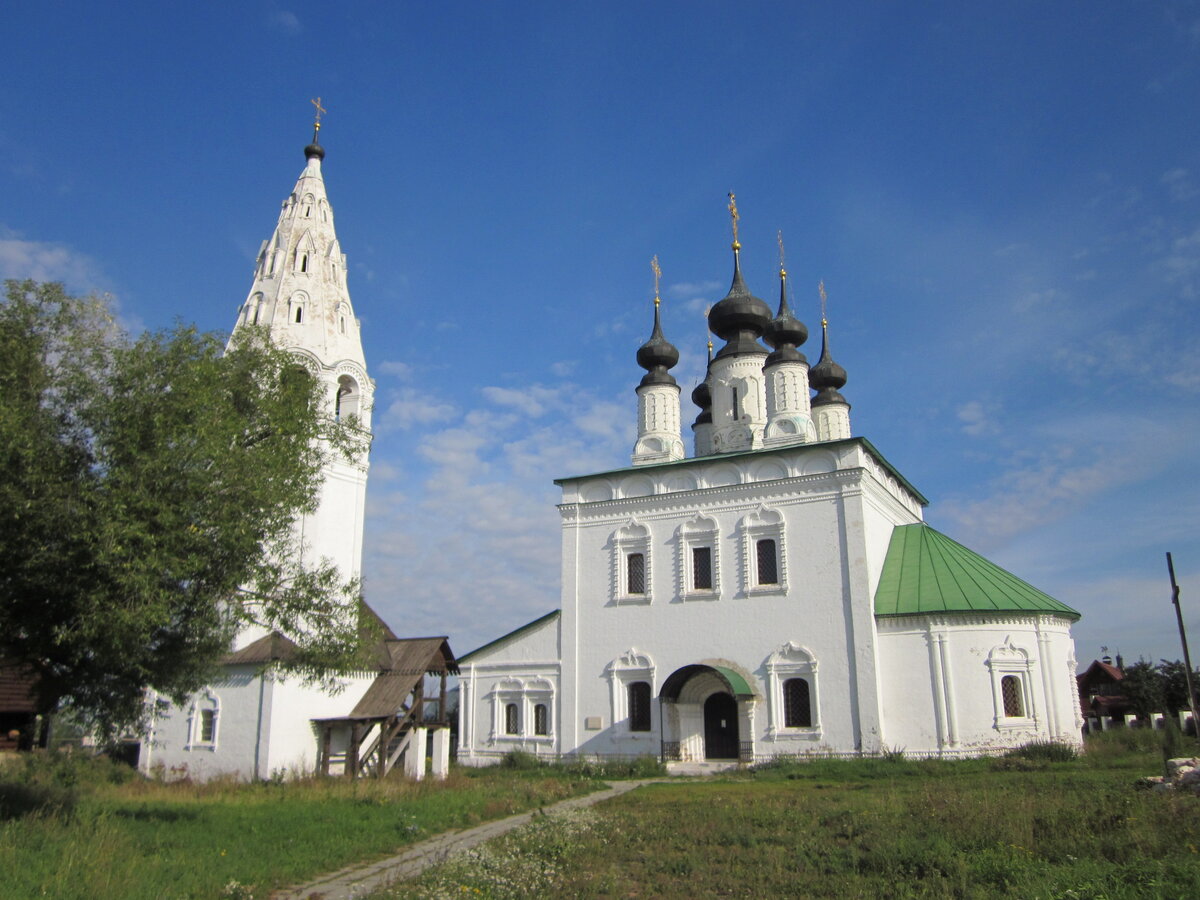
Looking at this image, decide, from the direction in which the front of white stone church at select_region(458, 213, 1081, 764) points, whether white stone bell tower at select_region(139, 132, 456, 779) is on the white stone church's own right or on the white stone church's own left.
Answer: on the white stone church's own right

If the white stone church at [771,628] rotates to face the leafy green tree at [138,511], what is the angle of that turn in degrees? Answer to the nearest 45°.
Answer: approximately 45° to its right

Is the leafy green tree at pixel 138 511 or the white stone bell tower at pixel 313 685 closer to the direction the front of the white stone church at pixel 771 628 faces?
the leafy green tree

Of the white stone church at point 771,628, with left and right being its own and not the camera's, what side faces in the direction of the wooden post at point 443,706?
right

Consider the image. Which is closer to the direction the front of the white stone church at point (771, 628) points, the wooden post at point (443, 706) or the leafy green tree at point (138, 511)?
the leafy green tree

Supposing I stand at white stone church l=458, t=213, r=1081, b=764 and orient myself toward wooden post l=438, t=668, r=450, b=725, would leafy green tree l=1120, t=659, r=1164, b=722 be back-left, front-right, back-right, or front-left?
back-right

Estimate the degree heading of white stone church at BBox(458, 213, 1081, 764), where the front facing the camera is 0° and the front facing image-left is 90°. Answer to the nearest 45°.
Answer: approximately 0°

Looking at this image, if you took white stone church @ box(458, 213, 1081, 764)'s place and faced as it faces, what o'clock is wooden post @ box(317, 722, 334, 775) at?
The wooden post is roughly at 2 o'clock from the white stone church.

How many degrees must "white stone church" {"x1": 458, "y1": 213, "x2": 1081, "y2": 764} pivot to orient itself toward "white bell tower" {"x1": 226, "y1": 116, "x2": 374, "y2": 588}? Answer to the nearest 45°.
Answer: approximately 90° to its right

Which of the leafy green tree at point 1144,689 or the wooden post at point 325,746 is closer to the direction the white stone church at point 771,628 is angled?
the wooden post
